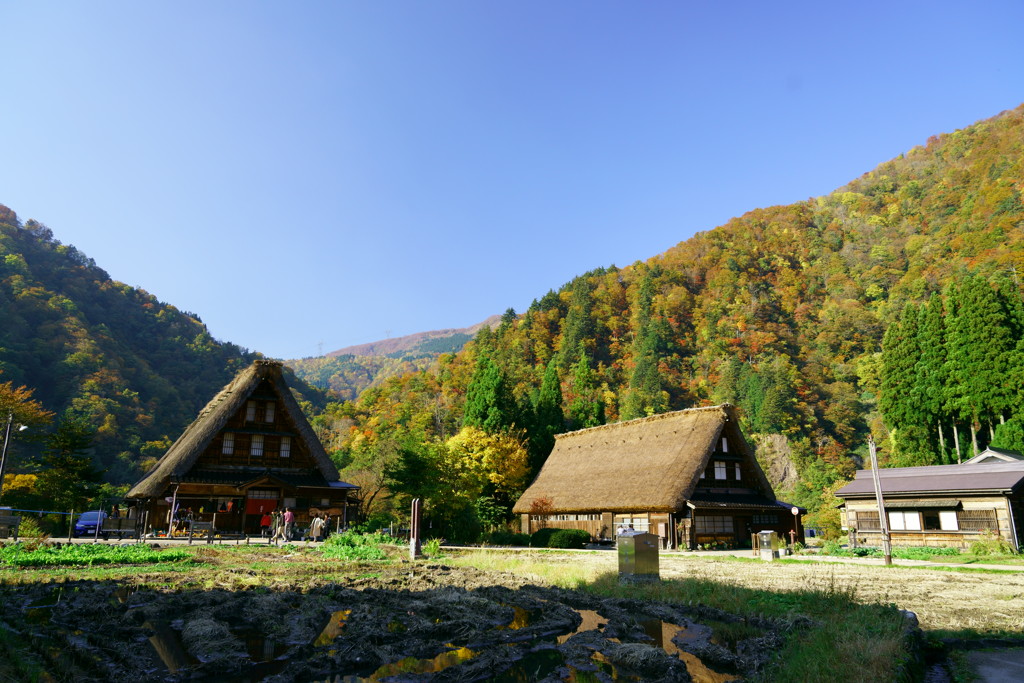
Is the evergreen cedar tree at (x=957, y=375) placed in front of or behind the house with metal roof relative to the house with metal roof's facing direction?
behind

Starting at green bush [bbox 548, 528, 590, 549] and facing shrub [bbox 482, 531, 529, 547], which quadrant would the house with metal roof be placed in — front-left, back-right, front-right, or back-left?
back-right

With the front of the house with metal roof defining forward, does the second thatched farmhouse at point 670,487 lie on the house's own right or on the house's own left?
on the house's own right

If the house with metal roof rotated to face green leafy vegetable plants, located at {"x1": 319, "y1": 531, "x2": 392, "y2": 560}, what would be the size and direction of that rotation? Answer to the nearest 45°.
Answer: approximately 45° to its right

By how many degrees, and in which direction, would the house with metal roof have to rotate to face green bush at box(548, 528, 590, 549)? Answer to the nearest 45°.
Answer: approximately 45° to its right

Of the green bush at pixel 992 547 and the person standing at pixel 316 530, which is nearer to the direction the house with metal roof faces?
the green bush
